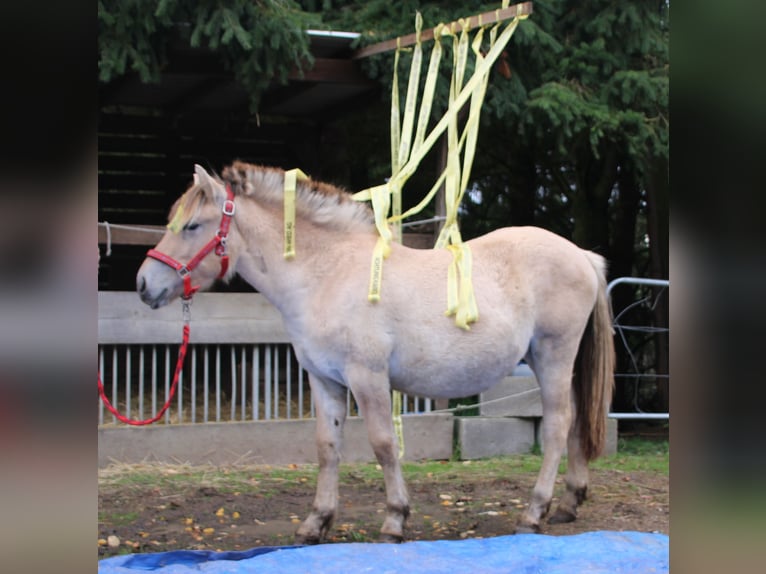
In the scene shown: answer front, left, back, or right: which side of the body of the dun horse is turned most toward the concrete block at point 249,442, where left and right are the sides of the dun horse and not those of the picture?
right

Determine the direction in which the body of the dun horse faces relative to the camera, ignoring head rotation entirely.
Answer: to the viewer's left

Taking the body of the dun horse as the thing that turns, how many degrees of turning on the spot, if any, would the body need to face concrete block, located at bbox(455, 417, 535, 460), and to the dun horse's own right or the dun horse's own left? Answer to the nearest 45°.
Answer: approximately 90° to the dun horse's own right
